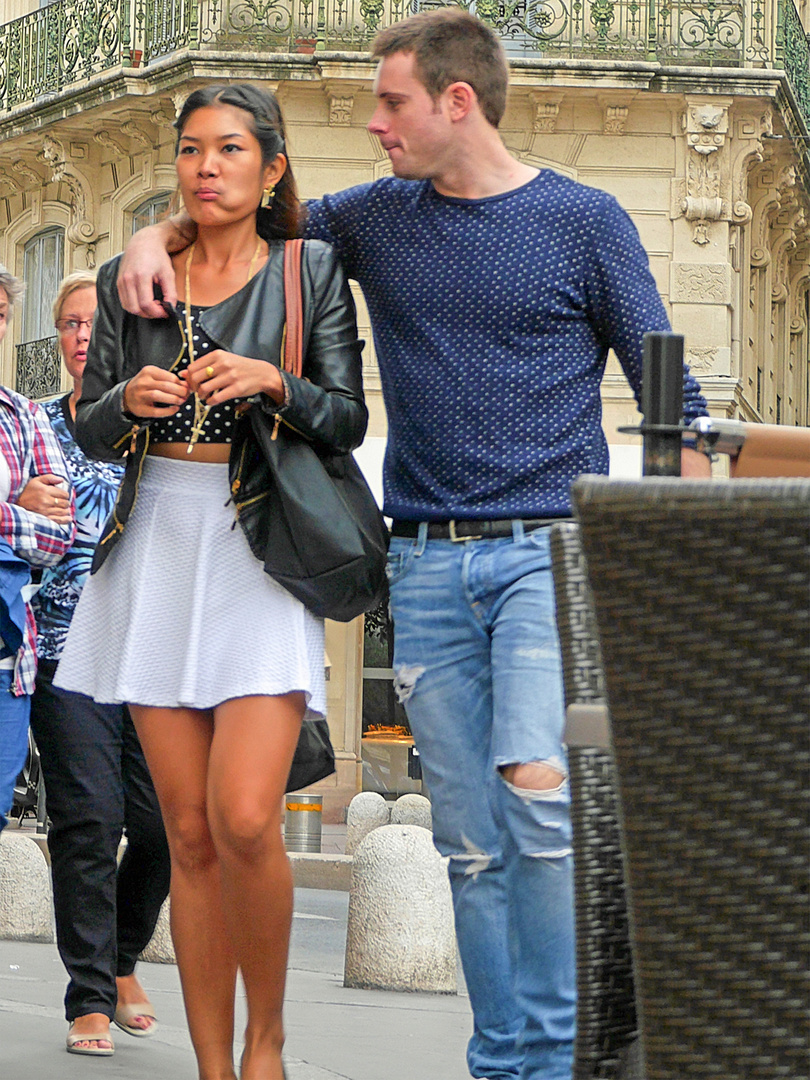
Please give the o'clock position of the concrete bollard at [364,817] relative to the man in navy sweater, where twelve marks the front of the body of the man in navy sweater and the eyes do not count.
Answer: The concrete bollard is roughly at 6 o'clock from the man in navy sweater.

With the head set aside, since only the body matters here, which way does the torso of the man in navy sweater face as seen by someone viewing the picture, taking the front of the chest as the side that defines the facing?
toward the camera

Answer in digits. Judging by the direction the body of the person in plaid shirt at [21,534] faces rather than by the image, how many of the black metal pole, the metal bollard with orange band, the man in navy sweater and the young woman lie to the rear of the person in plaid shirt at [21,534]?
1

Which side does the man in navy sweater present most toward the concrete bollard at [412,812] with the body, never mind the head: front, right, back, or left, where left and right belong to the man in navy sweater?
back

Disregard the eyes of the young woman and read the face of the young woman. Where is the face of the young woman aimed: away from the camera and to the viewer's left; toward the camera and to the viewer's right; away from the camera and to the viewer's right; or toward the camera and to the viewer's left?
toward the camera and to the viewer's left

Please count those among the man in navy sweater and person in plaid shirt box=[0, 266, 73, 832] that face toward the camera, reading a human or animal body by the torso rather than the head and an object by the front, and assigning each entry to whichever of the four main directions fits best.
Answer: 2

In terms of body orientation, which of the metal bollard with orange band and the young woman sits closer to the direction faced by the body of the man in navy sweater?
the young woman

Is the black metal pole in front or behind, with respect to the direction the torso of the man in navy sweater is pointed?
in front

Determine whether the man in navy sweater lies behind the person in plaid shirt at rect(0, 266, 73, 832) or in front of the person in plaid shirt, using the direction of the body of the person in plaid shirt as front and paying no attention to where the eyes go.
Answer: in front

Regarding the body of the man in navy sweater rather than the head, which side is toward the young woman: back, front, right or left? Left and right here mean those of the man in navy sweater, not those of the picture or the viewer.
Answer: right
